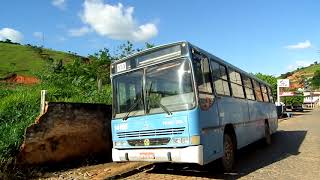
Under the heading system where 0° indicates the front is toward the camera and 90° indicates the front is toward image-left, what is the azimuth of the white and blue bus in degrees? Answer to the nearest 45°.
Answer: approximately 45°
